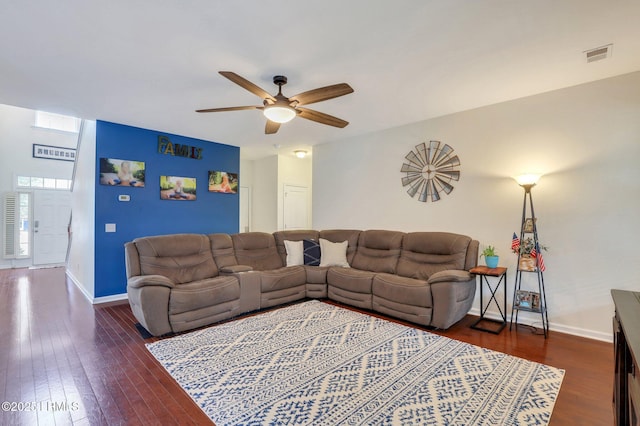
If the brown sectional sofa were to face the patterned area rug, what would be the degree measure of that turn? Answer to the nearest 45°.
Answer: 0° — it already faces it

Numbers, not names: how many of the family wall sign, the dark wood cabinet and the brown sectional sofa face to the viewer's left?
1

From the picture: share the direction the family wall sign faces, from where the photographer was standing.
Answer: facing the viewer and to the right of the viewer

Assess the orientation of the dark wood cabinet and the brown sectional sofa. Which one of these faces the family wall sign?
the dark wood cabinet

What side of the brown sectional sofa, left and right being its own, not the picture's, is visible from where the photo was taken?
front

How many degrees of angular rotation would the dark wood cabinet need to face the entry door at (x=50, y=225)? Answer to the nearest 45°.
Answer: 0° — it already faces it

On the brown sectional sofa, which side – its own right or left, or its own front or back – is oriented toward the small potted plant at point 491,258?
left

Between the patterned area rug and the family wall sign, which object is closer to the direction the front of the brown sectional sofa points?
the patterned area rug

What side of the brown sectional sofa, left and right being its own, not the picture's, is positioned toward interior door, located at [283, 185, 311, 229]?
back

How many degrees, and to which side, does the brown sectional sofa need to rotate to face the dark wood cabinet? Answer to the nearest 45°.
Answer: approximately 45° to its left

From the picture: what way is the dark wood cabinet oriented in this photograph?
to the viewer's left

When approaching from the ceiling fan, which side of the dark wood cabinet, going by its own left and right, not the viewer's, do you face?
front

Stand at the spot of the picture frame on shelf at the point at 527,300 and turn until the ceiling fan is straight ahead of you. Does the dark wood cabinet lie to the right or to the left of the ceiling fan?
left

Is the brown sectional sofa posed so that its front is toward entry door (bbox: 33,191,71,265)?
no

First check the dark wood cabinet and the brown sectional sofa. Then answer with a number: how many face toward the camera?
1

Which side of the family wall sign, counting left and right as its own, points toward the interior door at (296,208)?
left

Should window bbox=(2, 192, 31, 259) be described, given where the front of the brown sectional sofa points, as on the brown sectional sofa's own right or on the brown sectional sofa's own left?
on the brown sectional sofa's own right

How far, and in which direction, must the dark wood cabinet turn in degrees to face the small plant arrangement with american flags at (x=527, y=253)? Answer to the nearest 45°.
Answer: approximately 90° to its right
